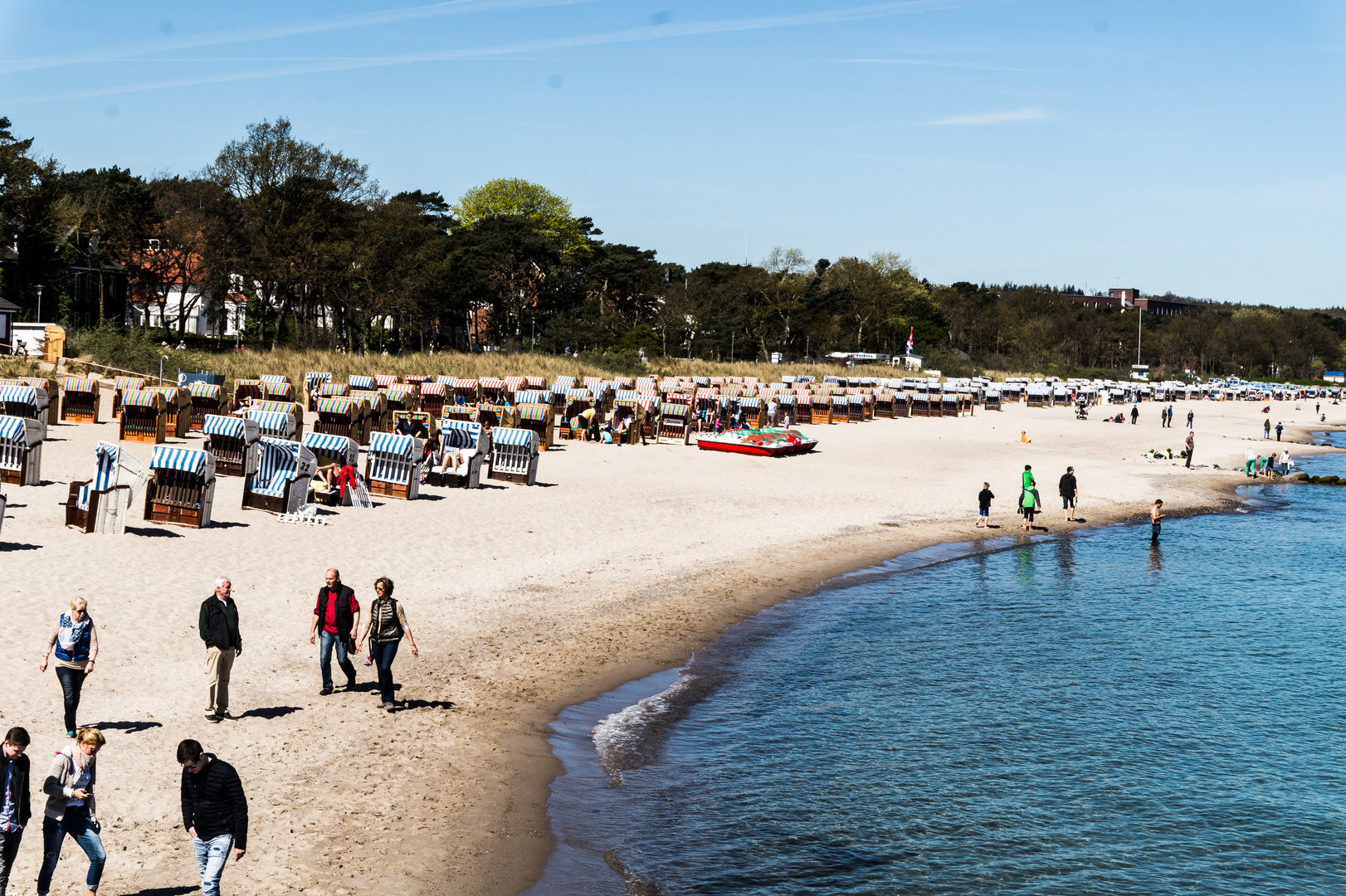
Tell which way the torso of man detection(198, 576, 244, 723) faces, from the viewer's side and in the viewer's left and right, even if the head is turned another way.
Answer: facing the viewer and to the right of the viewer

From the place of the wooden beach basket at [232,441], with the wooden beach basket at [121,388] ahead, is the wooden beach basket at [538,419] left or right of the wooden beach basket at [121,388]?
right

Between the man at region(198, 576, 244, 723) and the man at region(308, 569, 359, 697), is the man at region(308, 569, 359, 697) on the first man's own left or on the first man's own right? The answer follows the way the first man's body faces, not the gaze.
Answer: on the first man's own left

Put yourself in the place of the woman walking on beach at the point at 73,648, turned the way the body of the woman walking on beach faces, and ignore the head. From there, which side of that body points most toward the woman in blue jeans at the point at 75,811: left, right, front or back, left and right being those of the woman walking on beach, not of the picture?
front

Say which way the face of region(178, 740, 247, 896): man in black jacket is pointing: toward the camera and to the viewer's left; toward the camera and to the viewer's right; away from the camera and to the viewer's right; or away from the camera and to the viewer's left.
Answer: toward the camera and to the viewer's left

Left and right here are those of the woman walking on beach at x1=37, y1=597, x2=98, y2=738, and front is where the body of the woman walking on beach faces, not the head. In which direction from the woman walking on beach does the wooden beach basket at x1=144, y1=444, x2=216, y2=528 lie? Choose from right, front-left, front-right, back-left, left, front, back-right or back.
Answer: back

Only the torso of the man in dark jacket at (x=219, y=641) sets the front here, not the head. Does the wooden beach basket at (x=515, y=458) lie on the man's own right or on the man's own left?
on the man's own left

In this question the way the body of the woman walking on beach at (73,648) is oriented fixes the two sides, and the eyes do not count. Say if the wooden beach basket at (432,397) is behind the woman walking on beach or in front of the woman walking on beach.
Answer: behind

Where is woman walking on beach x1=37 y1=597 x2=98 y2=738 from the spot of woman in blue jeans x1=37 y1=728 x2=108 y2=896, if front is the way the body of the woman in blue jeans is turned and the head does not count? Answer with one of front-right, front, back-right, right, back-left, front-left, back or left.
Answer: back-left

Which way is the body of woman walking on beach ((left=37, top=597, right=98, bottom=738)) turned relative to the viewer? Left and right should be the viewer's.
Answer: facing the viewer

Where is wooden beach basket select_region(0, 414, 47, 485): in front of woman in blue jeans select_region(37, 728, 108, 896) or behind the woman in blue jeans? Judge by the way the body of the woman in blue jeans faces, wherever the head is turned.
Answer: behind

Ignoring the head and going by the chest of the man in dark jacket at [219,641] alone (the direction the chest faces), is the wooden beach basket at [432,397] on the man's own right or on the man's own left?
on the man's own left
